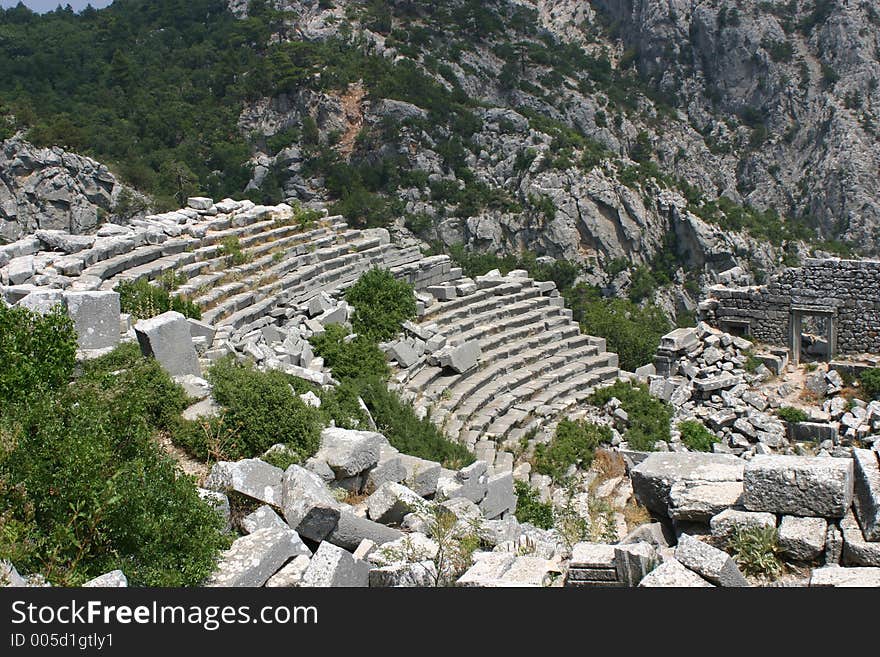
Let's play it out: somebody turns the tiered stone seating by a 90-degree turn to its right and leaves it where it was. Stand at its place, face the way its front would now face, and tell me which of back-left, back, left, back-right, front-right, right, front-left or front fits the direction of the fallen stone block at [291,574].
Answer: front-left

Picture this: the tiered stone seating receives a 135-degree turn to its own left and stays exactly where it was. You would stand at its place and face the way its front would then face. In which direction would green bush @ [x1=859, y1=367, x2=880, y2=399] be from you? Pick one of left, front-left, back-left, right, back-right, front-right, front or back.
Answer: right

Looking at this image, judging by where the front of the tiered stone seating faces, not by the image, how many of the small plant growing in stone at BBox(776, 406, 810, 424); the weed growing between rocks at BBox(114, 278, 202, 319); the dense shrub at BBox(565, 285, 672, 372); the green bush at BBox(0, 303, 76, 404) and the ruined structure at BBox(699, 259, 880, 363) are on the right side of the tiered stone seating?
2

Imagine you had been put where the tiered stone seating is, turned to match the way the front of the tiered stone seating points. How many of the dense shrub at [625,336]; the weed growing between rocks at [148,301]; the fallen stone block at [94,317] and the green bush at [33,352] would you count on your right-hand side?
3

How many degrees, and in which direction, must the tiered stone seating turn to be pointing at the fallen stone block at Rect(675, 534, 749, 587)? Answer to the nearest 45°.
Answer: approximately 45° to its right

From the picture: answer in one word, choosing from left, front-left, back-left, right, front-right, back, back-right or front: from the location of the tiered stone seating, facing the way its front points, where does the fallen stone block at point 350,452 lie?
front-right

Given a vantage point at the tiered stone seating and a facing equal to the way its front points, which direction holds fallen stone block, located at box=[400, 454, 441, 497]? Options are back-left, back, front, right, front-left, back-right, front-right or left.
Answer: front-right

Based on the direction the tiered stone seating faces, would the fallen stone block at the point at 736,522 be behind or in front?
in front

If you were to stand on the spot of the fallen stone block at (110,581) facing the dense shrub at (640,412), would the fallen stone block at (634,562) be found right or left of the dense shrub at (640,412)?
right

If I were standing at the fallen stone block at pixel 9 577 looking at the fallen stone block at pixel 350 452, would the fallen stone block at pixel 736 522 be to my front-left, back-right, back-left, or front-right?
front-right

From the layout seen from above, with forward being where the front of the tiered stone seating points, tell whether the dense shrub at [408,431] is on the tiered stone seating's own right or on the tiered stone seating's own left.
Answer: on the tiered stone seating's own right

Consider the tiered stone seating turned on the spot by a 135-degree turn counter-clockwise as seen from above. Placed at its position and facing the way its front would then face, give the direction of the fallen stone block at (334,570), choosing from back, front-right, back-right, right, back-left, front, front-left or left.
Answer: back

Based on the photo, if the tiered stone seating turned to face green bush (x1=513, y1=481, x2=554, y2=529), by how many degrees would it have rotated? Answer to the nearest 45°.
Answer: approximately 45° to its right

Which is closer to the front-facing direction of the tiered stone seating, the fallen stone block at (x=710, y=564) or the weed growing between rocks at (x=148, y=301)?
the fallen stone block

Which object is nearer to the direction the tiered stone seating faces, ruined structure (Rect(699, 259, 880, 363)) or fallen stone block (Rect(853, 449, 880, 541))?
the fallen stone block
